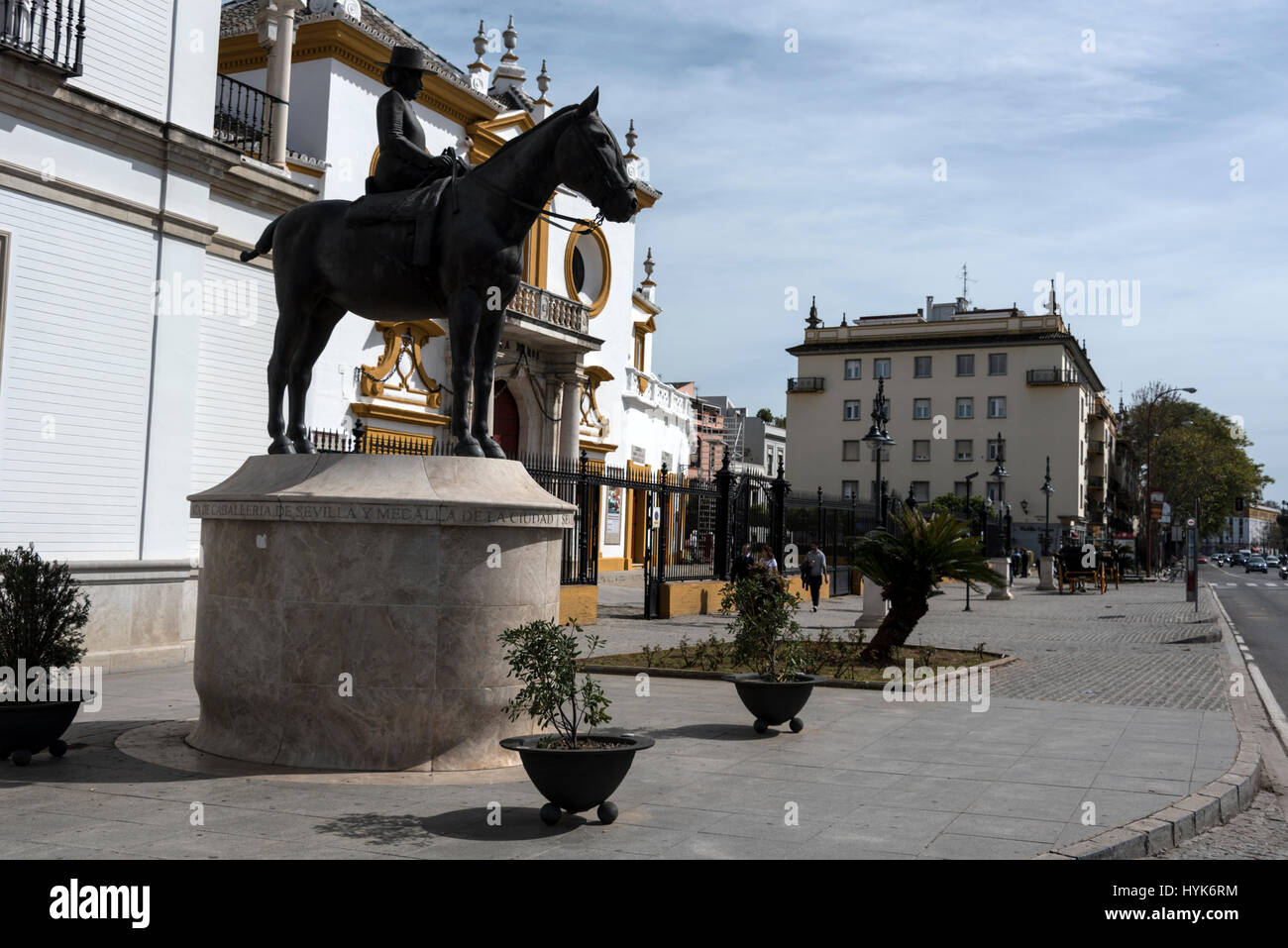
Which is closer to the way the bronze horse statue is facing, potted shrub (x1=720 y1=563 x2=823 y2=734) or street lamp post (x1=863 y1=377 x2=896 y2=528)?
the potted shrub

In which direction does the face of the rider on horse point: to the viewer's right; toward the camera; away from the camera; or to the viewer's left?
to the viewer's right

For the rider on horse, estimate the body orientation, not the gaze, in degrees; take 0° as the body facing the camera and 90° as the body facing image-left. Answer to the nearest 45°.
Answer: approximately 270°

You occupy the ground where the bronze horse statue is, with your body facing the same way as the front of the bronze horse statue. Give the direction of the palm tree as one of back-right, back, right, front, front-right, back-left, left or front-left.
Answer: front-left

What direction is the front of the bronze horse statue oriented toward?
to the viewer's right
